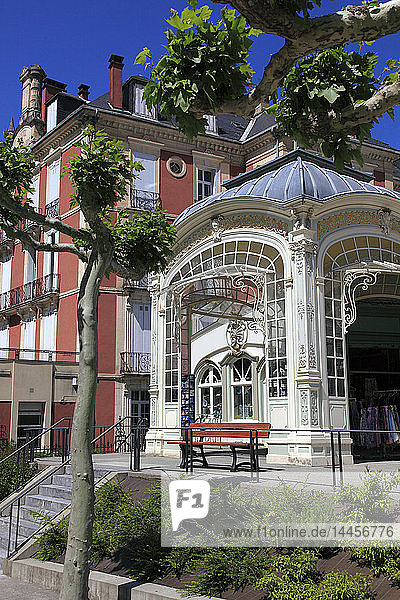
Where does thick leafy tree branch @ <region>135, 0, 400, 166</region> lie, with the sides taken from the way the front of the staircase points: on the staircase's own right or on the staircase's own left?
on the staircase's own left

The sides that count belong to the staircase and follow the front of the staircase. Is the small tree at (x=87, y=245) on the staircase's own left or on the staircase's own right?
on the staircase's own left

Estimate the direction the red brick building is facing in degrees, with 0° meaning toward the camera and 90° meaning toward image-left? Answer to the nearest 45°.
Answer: approximately 315°

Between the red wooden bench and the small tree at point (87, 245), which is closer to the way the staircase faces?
the small tree

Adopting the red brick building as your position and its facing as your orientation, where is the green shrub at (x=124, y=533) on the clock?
The green shrub is roughly at 1 o'clock from the red brick building.

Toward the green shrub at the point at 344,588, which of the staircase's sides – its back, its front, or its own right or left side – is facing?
left
